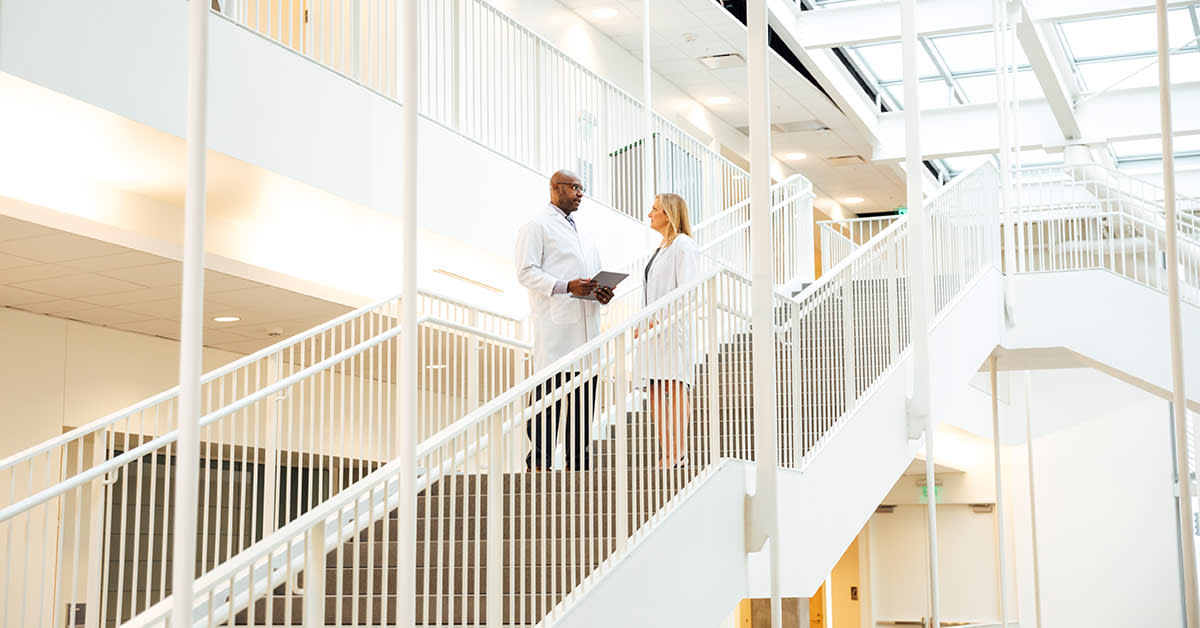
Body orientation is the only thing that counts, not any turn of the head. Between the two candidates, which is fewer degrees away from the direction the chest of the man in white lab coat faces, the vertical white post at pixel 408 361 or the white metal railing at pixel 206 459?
the vertical white post

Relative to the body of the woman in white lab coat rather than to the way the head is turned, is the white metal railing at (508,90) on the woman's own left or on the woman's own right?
on the woman's own right

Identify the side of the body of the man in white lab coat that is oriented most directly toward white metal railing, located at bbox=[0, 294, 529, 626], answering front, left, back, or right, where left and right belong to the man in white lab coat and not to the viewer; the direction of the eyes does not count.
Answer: back

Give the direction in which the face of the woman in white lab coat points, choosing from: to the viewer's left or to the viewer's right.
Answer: to the viewer's left

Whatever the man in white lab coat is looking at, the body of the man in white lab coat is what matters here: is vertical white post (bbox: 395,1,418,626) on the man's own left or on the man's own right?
on the man's own right

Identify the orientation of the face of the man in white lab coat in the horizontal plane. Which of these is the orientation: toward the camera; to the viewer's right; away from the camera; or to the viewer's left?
to the viewer's right

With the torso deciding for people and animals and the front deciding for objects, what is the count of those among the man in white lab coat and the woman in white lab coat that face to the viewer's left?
1

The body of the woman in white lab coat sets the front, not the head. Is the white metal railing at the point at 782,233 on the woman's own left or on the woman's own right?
on the woman's own right

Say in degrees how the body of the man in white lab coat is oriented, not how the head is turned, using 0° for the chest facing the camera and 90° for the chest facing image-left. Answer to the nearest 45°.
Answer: approximately 315°

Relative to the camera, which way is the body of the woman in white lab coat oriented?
to the viewer's left

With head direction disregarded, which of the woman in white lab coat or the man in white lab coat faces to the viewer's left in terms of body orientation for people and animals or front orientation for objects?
the woman in white lab coat
